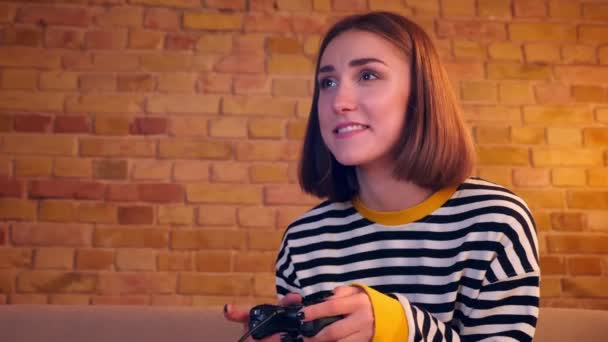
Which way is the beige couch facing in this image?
toward the camera

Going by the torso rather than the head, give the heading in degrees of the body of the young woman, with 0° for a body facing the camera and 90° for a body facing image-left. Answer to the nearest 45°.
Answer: approximately 45°

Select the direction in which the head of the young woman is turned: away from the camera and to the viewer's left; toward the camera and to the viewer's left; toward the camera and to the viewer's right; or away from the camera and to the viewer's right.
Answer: toward the camera and to the viewer's left
